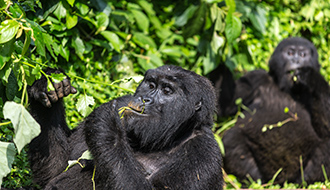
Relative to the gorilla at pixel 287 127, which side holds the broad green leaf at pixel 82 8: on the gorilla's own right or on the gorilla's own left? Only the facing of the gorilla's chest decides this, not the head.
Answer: on the gorilla's own right

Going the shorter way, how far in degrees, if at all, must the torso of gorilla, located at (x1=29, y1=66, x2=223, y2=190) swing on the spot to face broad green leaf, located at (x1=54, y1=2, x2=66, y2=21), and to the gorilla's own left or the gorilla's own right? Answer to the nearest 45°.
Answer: approximately 135° to the gorilla's own right

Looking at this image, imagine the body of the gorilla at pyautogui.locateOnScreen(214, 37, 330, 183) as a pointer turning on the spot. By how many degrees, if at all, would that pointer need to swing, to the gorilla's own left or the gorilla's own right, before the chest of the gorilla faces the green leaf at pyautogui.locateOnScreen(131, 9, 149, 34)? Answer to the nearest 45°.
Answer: approximately 90° to the gorilla's own right

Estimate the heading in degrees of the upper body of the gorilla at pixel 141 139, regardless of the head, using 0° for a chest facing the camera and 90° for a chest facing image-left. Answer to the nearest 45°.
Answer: approximately 45°

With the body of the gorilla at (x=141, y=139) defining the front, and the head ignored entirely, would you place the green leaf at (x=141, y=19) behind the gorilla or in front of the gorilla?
behind

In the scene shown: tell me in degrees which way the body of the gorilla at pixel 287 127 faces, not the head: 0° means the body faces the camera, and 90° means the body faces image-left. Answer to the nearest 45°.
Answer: approximately 0°

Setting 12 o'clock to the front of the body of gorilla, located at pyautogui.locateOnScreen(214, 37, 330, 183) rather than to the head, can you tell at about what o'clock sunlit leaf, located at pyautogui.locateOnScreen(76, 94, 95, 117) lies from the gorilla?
The sunlit leaf is roughly at 1 o'clock from the gorilla.
